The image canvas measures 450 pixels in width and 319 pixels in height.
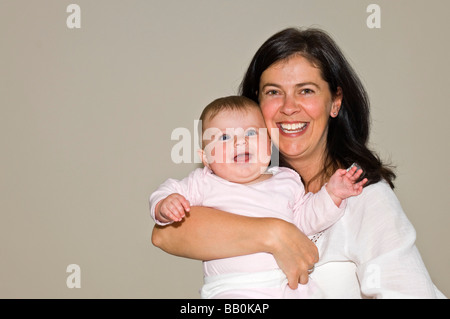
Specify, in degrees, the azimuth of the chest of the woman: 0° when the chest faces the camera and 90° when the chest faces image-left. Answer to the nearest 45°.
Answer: approximately 45°

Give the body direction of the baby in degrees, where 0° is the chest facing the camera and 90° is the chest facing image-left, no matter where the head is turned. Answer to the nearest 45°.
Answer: approximately 0°
